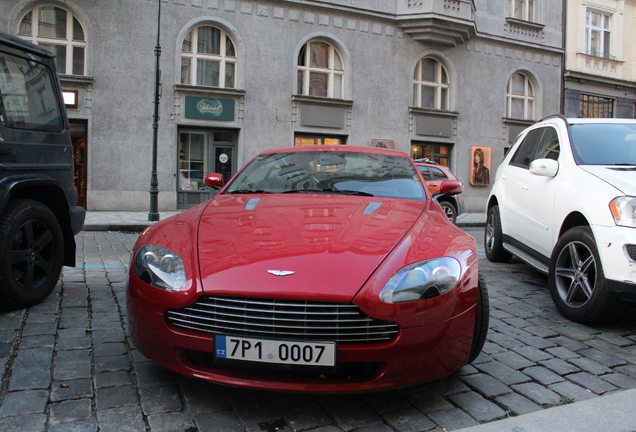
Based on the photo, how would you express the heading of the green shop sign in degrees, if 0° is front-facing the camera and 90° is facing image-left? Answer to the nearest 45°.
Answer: approximately 0°

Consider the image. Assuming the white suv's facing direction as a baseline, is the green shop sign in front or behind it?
behind

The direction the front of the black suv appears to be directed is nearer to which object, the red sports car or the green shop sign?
the red sports car

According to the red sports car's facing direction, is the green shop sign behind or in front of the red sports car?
behind

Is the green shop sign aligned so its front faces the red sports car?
yes

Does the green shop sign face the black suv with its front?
yes

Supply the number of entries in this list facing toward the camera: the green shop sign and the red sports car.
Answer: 2
